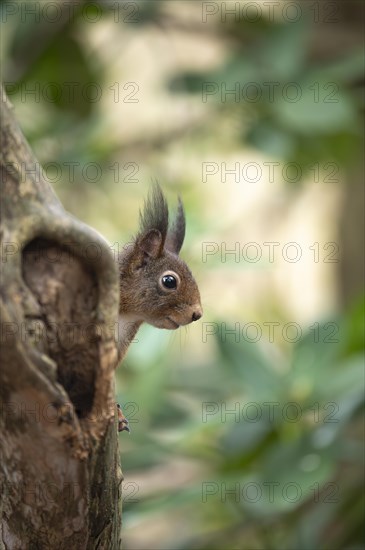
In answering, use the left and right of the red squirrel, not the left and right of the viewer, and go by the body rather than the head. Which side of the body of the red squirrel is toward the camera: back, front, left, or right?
right
